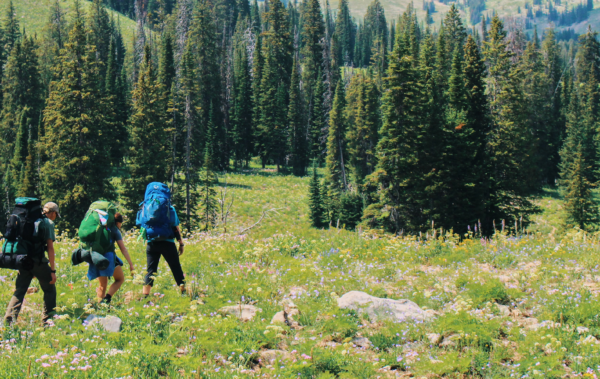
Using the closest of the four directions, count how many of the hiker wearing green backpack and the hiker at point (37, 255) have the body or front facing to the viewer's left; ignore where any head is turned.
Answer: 0

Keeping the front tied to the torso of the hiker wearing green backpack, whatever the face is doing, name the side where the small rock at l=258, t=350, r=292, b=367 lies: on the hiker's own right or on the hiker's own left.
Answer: on the hiker's own right

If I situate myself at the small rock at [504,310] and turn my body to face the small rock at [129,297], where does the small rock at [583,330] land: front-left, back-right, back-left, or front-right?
back-left

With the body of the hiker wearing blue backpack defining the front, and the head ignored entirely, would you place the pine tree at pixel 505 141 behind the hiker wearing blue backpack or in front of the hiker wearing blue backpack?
in front

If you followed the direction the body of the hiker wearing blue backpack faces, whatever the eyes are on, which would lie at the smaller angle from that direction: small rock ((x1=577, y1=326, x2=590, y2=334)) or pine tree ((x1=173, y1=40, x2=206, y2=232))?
the pine tree

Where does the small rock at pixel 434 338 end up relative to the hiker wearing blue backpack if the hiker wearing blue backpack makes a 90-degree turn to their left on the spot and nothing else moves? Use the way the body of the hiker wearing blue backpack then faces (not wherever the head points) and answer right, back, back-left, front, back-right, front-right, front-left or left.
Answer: back

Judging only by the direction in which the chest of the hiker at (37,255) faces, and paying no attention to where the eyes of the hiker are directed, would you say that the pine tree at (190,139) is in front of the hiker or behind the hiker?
in front

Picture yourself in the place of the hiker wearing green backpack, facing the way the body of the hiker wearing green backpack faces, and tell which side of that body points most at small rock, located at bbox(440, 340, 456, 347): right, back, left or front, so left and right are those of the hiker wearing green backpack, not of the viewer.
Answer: right

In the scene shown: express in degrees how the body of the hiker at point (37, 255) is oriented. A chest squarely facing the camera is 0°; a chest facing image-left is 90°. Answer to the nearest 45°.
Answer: approximately 225°

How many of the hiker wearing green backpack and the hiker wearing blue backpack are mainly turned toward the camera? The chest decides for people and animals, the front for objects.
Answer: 0

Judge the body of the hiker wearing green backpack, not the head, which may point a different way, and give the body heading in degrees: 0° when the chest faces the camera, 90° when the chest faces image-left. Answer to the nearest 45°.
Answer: approximately 225°
